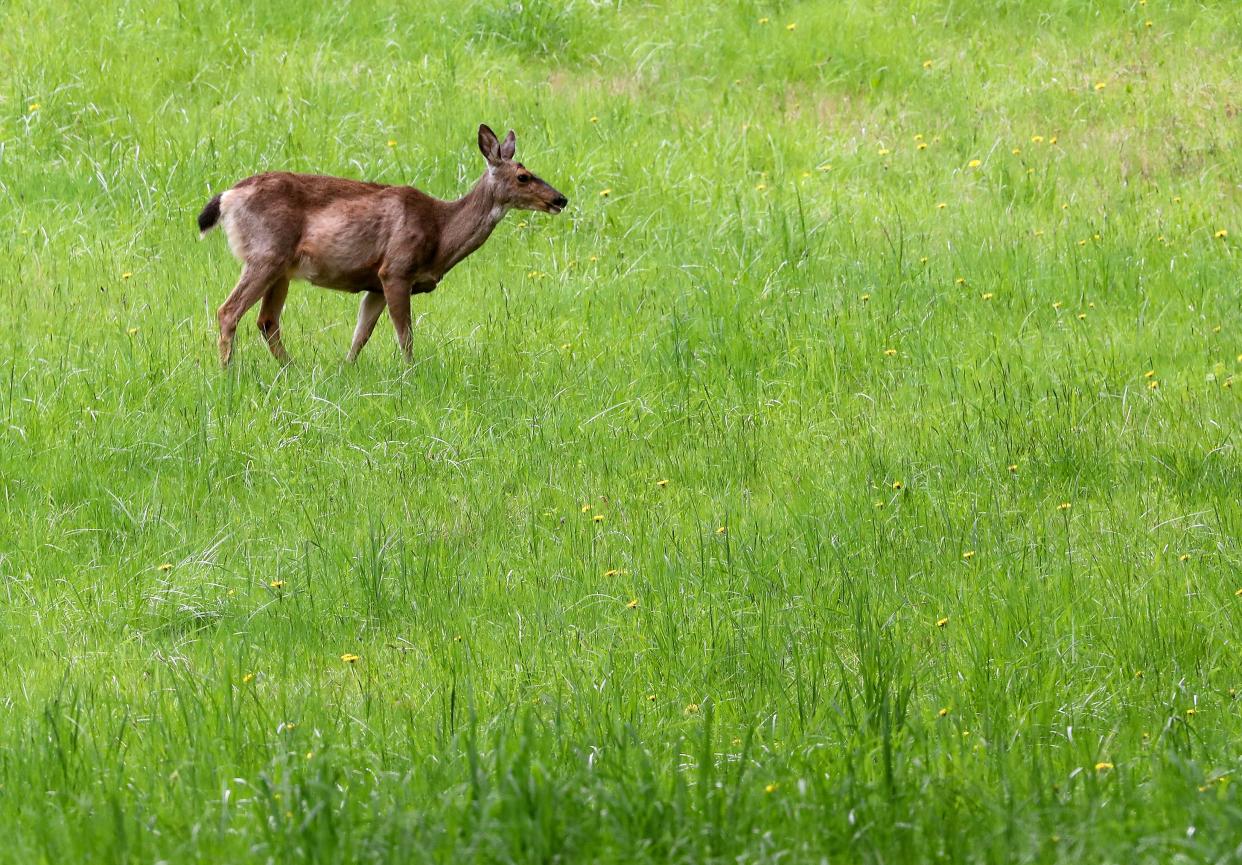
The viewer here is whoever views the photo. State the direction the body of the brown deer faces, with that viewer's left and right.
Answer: facing to the right of the viewer
